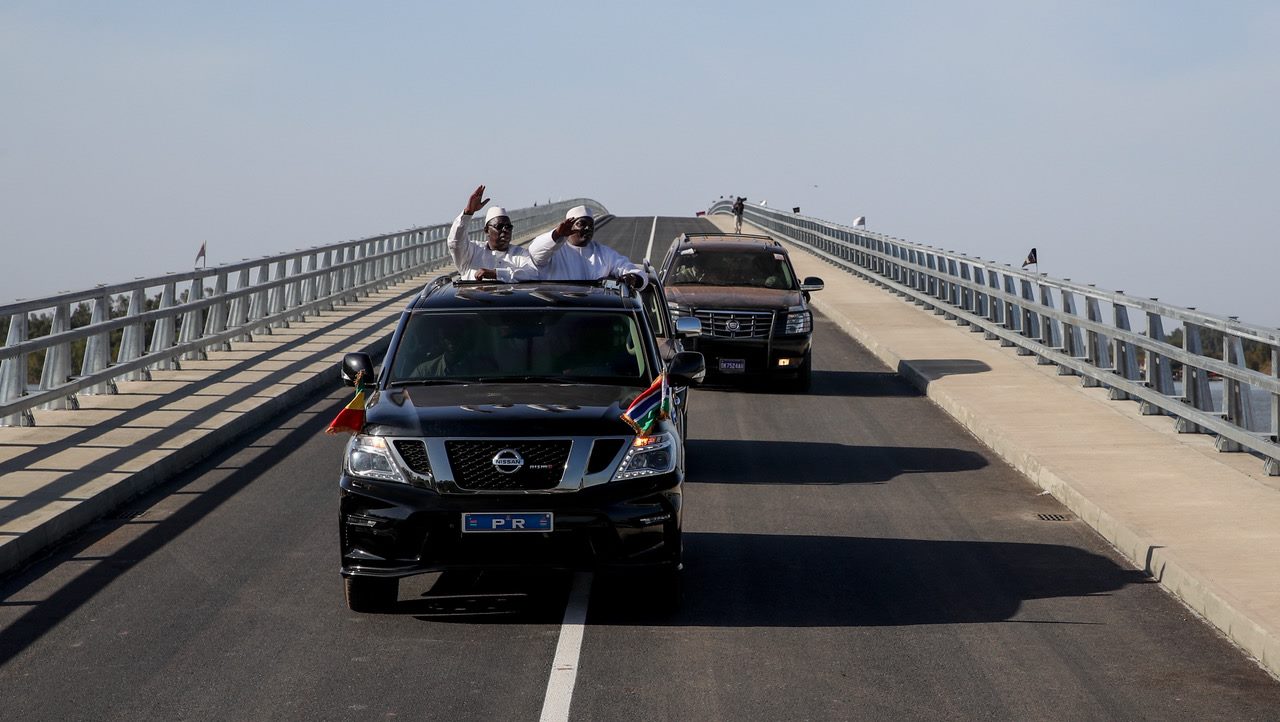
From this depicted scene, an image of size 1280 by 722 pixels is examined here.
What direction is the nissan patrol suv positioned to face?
toward the camera

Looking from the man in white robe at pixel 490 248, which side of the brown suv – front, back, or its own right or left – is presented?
front

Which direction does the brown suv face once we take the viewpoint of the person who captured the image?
facing the viewer

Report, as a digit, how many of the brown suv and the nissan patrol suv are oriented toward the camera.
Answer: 2

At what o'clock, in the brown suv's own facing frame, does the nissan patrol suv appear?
The nissan patrol suv is roughly at 12 o'clock from the brown suv.

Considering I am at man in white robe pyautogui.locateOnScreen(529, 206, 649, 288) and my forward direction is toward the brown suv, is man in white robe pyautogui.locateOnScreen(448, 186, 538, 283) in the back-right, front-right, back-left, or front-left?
back-left
